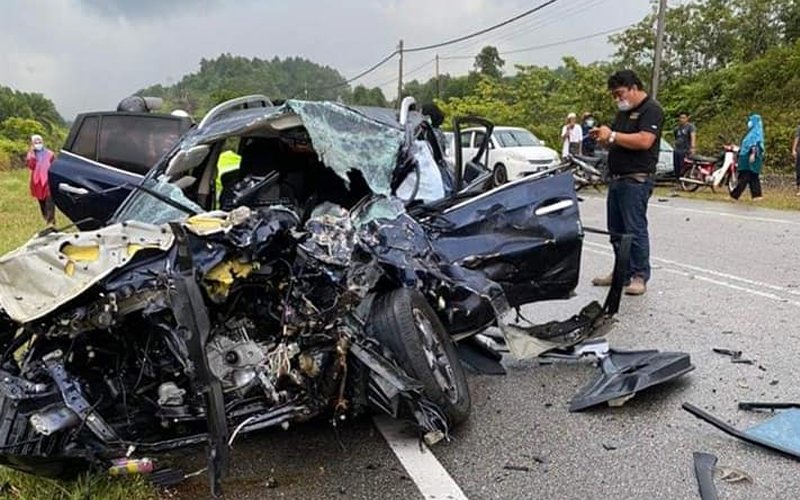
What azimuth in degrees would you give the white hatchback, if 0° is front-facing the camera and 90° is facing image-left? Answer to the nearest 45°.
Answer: approximately 315°

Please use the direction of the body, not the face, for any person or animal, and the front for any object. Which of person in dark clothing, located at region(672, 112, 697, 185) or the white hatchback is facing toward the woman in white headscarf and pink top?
the person in dark clothing

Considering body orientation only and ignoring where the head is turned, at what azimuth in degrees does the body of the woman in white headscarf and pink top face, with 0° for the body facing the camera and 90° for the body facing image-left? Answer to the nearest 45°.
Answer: approximately 0°

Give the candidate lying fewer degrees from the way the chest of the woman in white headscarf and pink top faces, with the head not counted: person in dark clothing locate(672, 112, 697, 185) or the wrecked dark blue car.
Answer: the wrecked dark blue car
